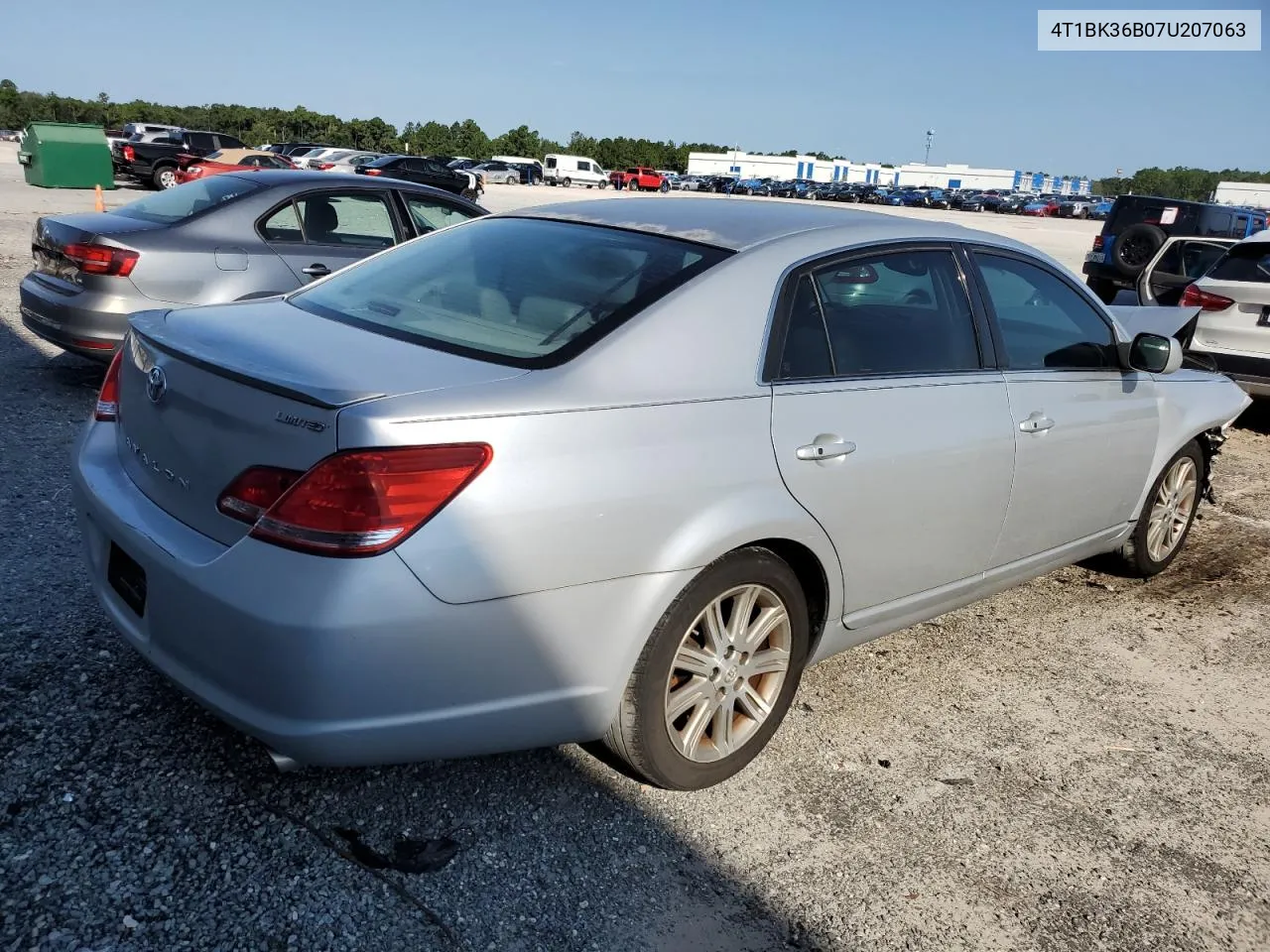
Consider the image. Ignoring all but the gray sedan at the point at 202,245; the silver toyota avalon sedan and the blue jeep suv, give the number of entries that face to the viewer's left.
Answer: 0

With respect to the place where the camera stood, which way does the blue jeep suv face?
facing away from the viewer and to the right of the viewer

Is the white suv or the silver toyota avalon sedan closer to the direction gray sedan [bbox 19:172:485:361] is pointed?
the white suv

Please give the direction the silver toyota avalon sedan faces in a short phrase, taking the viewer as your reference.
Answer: facing away from the viewer and to the right of the viewer

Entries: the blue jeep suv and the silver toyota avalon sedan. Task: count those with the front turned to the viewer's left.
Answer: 0

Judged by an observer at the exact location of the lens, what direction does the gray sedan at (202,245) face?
facing away from the viewer and to the right of the viewer

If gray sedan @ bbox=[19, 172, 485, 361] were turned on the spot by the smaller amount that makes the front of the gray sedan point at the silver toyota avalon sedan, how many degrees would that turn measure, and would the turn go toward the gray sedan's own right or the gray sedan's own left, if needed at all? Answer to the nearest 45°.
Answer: approximately 135° to the gray sedan's own right

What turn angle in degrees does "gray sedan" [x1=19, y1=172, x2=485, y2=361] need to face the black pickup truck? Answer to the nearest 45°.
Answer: approximately 45° to its left

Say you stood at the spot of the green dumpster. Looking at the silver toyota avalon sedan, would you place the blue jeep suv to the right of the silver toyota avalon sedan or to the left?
left
